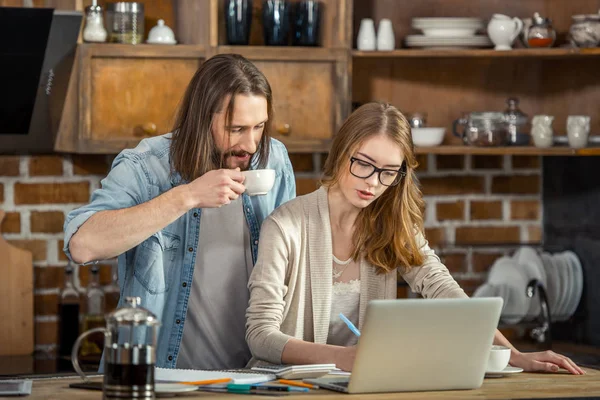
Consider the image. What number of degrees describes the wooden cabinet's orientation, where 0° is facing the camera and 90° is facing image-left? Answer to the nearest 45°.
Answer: approximately 0°

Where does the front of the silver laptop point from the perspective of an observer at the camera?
facing away from the viewer and to the left of the viewer

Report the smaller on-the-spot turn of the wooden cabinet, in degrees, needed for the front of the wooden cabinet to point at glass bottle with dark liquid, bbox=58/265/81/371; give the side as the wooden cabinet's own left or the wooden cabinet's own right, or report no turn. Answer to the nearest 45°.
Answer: approximately 90° to the wooden cabinet's own right

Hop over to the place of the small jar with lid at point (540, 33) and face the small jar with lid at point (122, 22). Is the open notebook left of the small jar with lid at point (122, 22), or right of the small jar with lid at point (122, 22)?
left

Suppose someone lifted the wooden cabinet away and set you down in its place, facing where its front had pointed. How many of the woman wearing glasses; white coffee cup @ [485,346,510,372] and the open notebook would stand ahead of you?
3

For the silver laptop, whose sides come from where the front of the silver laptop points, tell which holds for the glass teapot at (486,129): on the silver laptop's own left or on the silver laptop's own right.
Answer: on the silver laptop's own right

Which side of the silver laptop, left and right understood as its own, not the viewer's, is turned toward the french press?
left

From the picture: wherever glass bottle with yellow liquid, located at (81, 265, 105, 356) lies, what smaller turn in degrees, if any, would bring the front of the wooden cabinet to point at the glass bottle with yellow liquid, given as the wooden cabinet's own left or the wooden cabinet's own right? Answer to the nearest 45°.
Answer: approximately 90° to the wooden cabinet's own right

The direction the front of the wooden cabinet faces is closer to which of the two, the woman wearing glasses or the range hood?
the woman wearing glasses

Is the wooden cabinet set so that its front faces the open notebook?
yes

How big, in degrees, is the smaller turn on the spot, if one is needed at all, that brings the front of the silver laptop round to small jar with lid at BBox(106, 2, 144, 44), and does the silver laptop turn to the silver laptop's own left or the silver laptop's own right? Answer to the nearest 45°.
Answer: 0° — it already faces it

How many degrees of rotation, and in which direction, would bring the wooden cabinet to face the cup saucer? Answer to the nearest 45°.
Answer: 0° — it already faces it
